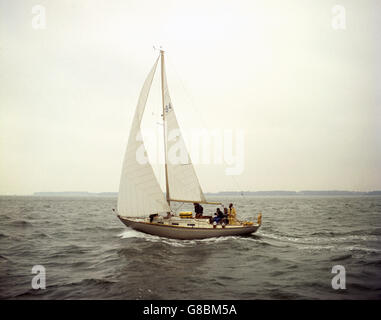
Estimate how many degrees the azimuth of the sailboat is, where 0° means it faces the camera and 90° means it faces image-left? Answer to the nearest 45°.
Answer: approximately 90°
